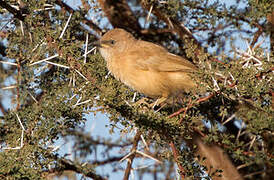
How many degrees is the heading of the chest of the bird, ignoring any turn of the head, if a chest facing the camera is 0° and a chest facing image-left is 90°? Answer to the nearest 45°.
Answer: approximately 90°
